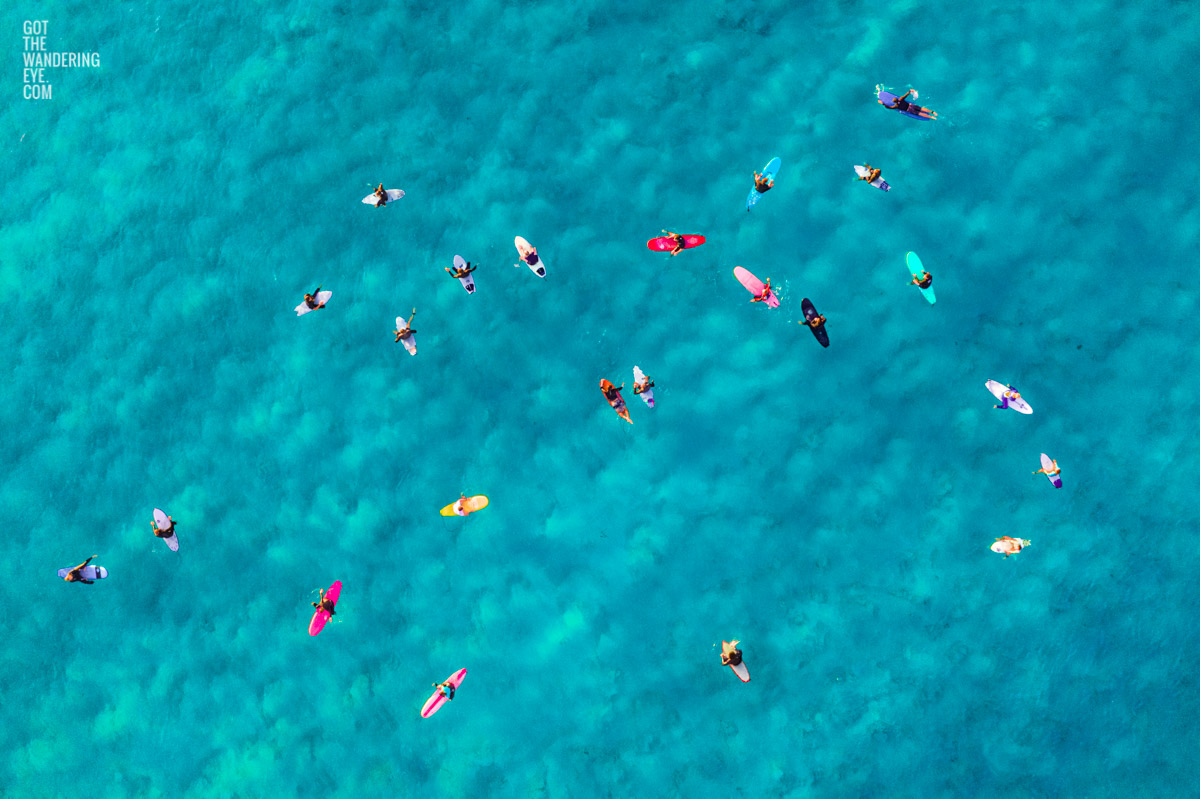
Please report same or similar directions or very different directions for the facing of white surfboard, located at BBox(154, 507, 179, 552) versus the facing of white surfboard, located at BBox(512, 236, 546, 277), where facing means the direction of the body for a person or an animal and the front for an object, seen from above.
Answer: same or similar directions

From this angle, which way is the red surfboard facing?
to the viewer's left

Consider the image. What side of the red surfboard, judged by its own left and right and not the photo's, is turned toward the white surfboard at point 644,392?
left

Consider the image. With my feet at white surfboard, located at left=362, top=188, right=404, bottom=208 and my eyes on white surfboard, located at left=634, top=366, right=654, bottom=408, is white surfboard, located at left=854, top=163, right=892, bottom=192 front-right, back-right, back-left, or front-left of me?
front-left

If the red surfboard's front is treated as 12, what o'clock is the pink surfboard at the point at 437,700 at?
The pink surfboard is roughly at 10 o'clock from the red surfboard.

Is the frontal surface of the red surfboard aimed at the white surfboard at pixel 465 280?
yes

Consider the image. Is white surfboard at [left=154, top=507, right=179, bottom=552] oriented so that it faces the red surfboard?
no

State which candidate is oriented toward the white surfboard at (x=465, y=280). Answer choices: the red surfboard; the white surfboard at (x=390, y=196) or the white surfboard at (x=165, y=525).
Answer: the red surfboard

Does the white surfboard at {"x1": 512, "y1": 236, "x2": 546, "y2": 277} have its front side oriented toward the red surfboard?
no

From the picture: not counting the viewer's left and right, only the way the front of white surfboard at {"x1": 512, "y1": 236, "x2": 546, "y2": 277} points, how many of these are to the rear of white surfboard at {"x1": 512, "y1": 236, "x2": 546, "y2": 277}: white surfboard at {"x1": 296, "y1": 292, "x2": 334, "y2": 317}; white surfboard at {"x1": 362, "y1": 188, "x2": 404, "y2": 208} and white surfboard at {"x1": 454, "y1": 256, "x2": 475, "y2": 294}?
0
